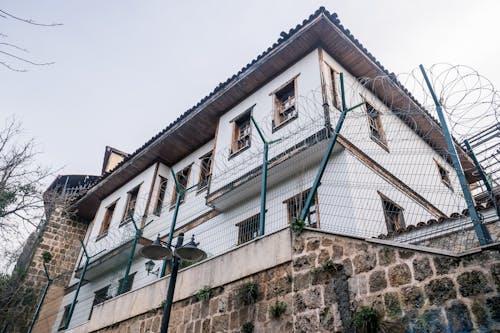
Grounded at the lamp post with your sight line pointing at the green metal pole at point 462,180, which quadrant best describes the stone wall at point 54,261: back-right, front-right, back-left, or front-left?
back-left

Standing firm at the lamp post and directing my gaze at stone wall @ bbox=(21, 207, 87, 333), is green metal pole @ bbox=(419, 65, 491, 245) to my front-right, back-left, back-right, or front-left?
back-right
